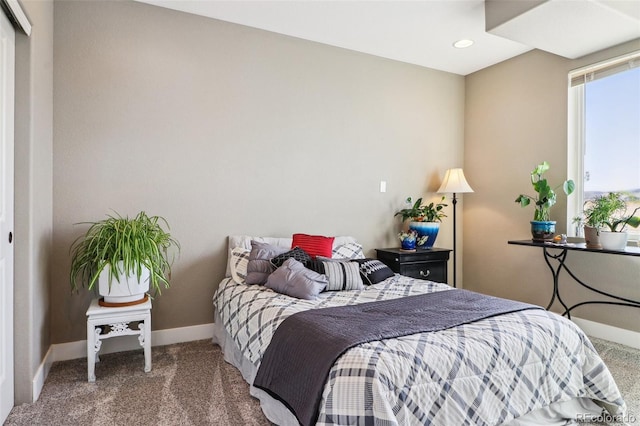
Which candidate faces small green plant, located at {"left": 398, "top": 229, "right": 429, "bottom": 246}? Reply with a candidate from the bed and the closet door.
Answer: the closet door

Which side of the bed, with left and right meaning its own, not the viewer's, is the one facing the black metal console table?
left

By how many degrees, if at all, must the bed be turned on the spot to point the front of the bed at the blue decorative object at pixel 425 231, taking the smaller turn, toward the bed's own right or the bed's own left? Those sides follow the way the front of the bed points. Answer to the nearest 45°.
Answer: approximately 135° to the bed's own left

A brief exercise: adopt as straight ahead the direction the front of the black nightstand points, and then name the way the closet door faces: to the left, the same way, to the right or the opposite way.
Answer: to the left

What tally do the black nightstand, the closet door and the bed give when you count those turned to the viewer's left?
0

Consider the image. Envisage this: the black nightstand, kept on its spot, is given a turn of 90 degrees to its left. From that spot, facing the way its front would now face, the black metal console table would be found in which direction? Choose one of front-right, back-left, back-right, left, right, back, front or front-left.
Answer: front-right

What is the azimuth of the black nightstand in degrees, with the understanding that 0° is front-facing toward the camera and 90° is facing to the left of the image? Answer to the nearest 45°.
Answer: approximately 315°

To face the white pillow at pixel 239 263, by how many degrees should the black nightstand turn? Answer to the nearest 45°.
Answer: approximately 90° to its right

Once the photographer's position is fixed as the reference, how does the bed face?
facing the viewer and to the right of the viewer

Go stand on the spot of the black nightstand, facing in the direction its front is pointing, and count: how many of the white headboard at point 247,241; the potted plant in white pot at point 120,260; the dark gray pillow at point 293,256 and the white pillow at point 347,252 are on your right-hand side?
4

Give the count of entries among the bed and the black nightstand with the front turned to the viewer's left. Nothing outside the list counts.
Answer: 0

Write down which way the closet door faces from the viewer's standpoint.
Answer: facing to the right of the viewer

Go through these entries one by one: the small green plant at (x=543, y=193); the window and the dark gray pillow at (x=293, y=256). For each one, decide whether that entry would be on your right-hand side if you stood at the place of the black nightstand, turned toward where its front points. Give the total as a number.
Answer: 1

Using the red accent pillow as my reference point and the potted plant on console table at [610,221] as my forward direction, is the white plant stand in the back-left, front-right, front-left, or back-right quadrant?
back-right

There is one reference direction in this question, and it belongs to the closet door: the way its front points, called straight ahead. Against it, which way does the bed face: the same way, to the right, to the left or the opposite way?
to the right

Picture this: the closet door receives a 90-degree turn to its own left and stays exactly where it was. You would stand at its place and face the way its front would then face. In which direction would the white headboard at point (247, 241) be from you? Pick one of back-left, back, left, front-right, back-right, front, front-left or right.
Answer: right
